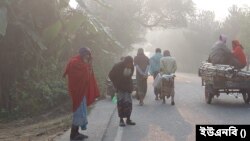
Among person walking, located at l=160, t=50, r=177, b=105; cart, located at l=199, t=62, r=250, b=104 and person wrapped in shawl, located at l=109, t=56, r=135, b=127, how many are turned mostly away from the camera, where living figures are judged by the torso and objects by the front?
2

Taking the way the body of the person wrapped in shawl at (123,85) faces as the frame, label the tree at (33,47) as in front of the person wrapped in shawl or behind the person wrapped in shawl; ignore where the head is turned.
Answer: behind

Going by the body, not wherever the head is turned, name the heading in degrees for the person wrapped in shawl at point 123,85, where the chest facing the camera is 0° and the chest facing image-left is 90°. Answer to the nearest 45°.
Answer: approximately 315°

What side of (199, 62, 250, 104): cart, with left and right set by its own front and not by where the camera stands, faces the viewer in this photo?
back

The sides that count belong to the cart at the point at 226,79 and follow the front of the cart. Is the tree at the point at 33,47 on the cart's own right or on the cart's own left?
on the cart's own left

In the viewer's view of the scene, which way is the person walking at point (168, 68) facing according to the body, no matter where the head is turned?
away from the camera

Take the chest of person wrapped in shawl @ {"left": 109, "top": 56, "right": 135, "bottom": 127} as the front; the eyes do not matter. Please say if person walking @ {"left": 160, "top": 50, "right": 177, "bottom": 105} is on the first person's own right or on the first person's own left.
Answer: on the first person's own left

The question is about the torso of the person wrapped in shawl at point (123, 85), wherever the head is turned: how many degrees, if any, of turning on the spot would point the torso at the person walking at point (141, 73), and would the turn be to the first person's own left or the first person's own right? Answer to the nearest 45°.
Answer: approximately 135° to the first person's own left

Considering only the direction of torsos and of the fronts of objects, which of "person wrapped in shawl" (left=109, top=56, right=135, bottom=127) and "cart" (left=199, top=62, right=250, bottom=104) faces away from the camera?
the cart

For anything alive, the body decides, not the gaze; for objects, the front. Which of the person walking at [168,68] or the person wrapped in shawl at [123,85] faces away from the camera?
the person walking

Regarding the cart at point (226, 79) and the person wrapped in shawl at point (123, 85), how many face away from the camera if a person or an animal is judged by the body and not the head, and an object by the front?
1

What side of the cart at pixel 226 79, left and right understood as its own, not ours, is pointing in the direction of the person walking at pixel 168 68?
left
